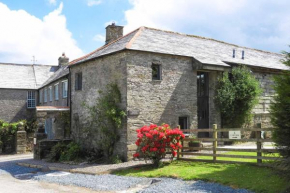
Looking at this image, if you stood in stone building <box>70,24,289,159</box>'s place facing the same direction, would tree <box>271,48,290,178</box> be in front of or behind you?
in front

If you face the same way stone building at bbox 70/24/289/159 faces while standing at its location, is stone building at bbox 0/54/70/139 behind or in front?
behind

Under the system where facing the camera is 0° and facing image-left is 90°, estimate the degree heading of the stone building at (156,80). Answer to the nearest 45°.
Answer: approximately 315°

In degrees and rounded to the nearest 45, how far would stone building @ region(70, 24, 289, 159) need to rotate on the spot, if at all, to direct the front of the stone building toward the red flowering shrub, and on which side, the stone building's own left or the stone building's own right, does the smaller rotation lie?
approximately 45° to the stone building's own right
